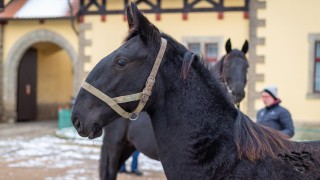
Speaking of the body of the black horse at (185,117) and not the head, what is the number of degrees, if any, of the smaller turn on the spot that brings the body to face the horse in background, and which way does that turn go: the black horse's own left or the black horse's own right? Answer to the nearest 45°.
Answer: approximately 90° to the black horse's own right

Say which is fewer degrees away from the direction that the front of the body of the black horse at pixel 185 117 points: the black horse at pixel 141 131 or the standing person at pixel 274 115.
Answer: the black horse

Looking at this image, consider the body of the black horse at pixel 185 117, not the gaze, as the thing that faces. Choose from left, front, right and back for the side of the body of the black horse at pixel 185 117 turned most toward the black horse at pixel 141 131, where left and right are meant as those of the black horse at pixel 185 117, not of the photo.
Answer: right

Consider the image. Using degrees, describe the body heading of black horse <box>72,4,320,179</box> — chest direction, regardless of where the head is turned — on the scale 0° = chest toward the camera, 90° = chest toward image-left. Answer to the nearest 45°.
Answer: approximately 90°
